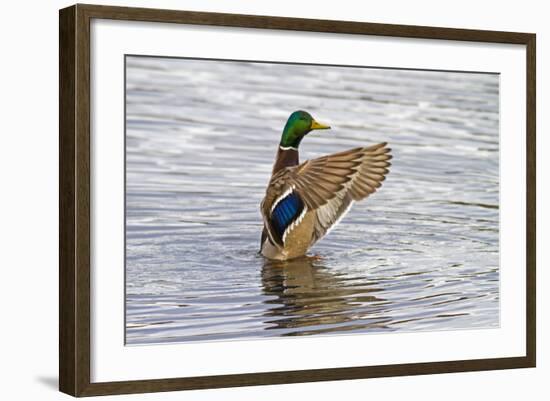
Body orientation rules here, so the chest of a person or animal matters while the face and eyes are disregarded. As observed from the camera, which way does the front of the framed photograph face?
facing the viewer and to the right of the viewer
